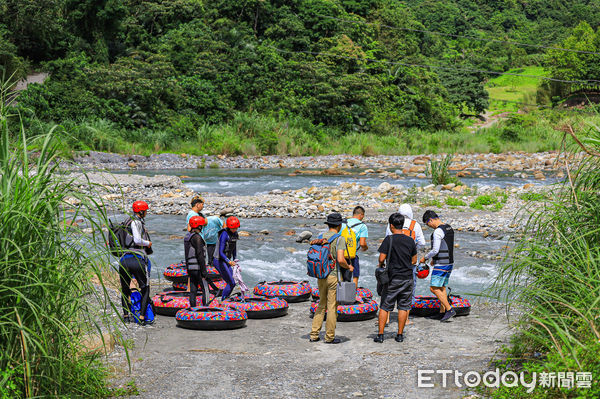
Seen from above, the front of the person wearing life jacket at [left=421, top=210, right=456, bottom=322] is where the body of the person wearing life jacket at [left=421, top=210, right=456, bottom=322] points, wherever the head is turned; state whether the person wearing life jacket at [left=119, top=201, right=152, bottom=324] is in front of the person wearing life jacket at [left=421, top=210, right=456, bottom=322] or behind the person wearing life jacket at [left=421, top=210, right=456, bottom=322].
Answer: in front

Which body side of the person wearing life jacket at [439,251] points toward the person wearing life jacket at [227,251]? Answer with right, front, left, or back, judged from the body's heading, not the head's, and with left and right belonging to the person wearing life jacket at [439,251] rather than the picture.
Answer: front

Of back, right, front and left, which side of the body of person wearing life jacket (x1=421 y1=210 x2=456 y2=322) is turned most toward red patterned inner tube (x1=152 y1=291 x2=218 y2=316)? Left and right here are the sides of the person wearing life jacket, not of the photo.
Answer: front

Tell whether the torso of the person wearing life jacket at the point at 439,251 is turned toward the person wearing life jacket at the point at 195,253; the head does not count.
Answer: yes

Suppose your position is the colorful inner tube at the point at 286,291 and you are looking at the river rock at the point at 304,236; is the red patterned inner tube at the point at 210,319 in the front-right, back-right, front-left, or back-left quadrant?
back-left

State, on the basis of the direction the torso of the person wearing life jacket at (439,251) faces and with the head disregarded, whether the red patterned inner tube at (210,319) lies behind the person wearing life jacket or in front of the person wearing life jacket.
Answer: in front

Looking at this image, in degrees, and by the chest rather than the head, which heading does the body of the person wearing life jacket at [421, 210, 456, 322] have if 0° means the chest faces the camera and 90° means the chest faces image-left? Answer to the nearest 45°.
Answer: approximately 90°
